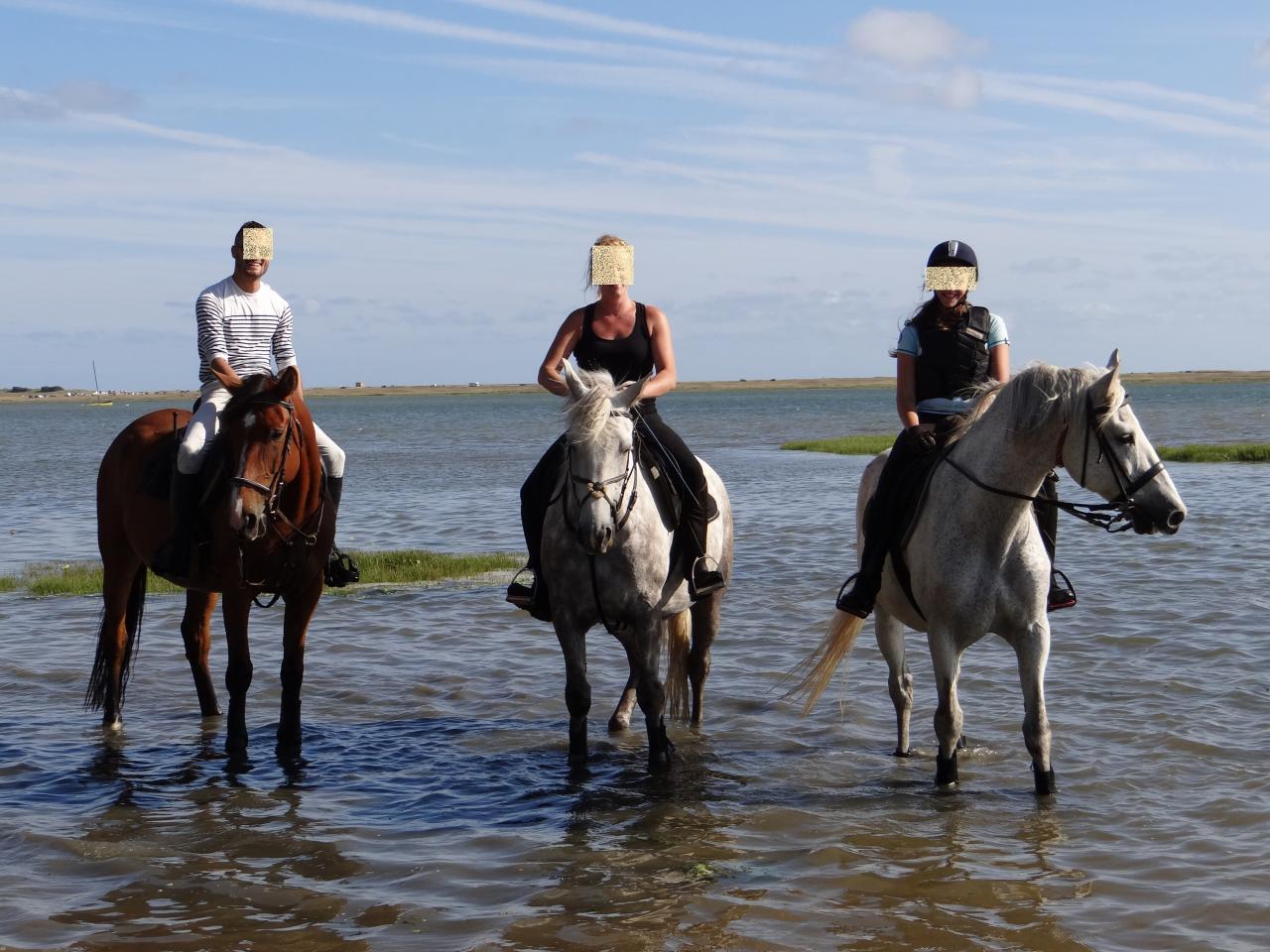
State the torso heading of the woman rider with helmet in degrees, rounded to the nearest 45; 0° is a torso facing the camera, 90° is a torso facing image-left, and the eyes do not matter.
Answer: approximately 0°

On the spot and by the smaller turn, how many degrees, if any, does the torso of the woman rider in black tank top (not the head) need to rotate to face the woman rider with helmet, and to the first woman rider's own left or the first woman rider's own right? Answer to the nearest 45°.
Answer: approximately 90° to the first woman rider's own left

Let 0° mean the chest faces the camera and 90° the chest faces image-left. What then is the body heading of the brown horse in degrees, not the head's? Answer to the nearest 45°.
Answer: approximately 315°

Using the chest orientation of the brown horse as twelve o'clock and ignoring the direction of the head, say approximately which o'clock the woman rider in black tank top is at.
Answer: The woman rider in black tank top is roughly at 11 o'clock from the brown horse.

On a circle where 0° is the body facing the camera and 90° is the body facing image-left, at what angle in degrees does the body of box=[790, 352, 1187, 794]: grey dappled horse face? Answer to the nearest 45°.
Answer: approximately 315°

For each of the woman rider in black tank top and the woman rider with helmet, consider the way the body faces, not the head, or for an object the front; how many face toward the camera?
2

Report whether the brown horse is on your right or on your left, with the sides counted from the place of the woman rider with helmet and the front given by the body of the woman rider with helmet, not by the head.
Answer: on your right

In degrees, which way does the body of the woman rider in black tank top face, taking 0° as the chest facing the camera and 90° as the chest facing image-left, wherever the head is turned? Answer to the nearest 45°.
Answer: approximately 0°
